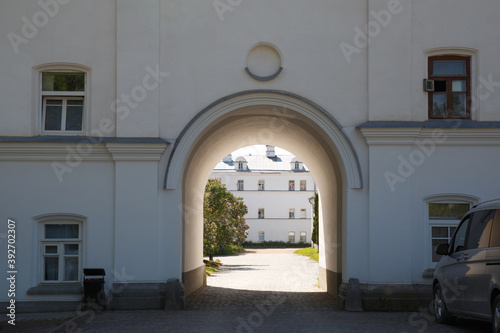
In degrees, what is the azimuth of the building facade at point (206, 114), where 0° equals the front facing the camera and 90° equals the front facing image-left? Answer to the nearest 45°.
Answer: approximately 0°

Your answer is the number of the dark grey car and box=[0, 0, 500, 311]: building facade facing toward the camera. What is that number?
1

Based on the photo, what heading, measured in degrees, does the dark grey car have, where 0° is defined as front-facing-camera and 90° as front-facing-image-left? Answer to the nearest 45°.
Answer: approximately 135°

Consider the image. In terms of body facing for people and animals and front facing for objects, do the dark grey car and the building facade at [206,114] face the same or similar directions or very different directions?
very different directions

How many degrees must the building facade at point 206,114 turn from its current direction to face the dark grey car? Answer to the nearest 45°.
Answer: approximately 45° to its left
